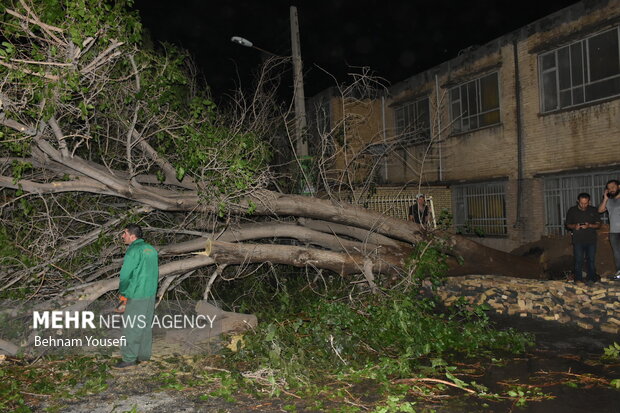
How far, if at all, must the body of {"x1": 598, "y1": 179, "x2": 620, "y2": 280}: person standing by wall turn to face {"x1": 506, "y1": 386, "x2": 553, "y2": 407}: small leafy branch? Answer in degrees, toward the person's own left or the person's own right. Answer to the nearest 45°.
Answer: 0° — they already face it

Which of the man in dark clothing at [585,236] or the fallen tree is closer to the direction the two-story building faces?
the fallen tree

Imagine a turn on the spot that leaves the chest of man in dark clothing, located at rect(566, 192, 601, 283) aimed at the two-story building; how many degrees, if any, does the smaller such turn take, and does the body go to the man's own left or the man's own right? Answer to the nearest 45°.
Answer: approximately 180°

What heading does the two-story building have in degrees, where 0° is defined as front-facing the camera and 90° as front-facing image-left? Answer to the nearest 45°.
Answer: approximately 45°

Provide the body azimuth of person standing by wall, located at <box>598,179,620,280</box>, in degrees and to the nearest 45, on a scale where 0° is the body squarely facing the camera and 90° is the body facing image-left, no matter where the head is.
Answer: approximately 0°

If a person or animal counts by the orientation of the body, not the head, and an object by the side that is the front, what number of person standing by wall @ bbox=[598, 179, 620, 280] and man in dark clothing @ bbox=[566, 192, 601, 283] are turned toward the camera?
2

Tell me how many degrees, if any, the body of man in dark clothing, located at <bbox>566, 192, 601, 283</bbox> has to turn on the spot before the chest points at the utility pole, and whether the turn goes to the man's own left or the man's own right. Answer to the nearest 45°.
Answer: approximately 90° to the man's own right

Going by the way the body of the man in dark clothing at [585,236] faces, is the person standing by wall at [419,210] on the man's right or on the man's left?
on the man's right

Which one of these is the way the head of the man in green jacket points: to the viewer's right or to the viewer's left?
to the viewer's left

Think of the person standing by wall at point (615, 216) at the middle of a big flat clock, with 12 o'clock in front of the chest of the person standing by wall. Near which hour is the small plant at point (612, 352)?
The small plant is roughly at 12 o'clock from the person standing by wall.

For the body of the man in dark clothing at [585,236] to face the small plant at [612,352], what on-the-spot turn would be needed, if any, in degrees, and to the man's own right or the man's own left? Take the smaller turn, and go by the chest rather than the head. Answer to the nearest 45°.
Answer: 0° — they already face it

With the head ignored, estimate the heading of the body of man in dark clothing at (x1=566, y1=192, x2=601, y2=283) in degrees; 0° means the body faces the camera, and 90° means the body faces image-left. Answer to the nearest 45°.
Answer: approximately 0°

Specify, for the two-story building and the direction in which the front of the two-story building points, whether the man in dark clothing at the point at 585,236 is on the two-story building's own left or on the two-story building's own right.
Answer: on the two-story building's own left

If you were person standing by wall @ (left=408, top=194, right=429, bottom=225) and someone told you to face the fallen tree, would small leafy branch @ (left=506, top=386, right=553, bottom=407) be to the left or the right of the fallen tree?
left

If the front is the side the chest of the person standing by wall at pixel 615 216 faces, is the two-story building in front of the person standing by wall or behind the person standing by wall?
behind
